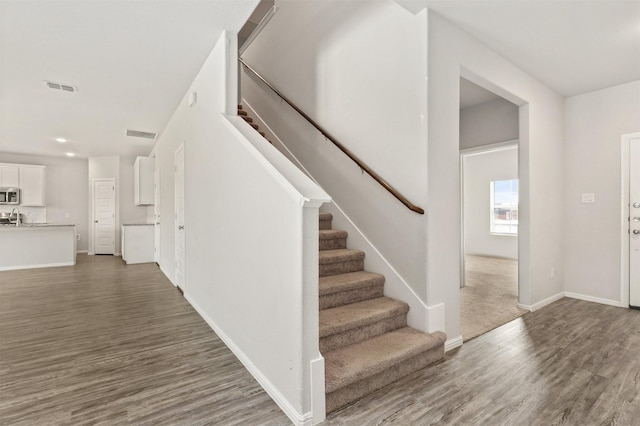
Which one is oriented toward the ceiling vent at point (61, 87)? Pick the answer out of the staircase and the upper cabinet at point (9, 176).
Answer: the upper cabinet

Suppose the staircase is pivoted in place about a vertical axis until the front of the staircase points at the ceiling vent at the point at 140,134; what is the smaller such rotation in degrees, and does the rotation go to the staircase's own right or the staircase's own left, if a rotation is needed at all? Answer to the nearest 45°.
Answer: approximately 180°

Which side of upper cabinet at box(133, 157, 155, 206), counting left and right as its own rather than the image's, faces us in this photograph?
left

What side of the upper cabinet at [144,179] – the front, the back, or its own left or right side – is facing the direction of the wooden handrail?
left

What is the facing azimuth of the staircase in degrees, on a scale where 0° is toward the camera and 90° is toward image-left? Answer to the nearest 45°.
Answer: approximately 315°

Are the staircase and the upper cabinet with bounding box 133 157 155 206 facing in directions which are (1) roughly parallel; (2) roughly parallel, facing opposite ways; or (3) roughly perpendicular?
roughly perpendicular

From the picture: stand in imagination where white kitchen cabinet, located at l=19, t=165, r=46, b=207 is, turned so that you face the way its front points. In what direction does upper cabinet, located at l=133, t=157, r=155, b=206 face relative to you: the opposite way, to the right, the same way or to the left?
to the right

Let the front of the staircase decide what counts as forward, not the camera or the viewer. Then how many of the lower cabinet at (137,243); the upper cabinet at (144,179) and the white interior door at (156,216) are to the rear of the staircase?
3

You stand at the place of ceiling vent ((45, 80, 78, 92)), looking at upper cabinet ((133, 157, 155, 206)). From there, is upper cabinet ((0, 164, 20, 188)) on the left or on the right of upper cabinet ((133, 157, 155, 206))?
left
